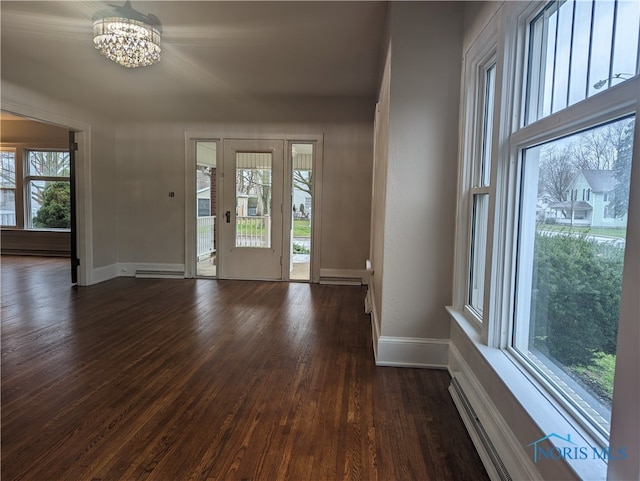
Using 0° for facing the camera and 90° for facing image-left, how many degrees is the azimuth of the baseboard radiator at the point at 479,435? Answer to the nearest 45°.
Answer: approximately 90°

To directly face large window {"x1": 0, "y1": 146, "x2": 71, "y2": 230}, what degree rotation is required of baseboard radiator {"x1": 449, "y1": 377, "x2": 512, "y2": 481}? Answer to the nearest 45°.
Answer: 0° — it already faces it

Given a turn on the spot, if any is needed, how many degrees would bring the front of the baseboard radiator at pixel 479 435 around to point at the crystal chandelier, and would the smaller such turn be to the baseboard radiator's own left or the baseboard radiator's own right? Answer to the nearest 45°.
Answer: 0° — it already faces it
